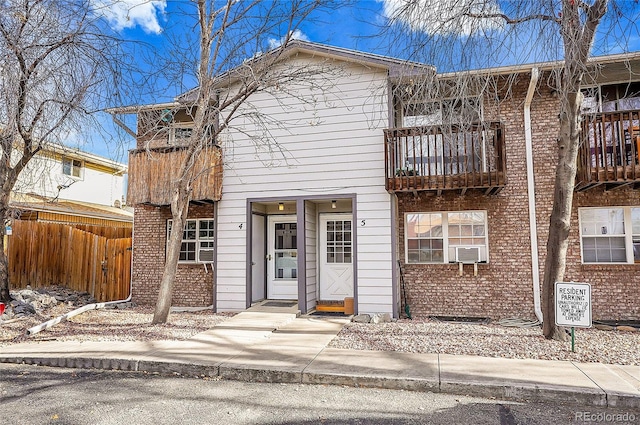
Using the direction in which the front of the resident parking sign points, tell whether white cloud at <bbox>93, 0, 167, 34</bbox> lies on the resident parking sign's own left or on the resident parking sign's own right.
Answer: on the resident parking sign's own right

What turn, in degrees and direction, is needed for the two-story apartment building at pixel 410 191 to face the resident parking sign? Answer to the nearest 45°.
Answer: approximately 45° to its left

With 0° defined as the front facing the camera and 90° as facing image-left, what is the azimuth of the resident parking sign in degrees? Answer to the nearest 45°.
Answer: approximately 0°

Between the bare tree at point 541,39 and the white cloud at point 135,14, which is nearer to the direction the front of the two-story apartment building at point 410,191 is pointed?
the bare tree

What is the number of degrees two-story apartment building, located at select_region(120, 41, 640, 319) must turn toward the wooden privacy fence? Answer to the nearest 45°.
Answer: approximately 90° to its right

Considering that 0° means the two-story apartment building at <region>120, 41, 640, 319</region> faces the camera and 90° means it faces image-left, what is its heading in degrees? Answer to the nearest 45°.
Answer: approximately 0°

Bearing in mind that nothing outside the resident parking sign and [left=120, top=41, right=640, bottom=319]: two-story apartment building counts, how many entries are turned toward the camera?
2
